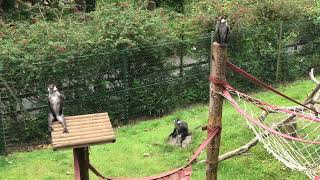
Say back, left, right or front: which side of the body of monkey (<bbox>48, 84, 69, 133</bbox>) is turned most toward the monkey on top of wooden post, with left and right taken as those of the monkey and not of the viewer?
left

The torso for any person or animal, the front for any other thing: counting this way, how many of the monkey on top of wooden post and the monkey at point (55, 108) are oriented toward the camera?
2

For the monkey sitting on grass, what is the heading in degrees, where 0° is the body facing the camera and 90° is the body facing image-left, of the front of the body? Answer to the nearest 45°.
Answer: approximately 45°

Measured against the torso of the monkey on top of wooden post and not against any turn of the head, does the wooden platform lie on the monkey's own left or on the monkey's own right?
on the monkey's own right

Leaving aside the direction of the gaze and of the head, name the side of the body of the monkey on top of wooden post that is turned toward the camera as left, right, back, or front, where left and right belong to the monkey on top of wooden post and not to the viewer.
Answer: front

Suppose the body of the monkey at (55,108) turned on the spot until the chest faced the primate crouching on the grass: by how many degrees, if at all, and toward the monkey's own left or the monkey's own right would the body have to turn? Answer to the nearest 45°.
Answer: approximately 135° to the monkey's own left

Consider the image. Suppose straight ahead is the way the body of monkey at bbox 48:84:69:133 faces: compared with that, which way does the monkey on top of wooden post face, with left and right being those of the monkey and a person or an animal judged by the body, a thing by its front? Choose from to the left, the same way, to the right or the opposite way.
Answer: the same way

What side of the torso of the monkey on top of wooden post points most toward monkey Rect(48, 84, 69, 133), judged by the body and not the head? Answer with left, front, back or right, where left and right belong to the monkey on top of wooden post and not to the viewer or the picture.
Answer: right

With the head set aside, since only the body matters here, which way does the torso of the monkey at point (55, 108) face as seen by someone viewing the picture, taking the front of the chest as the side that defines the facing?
toward the camera
